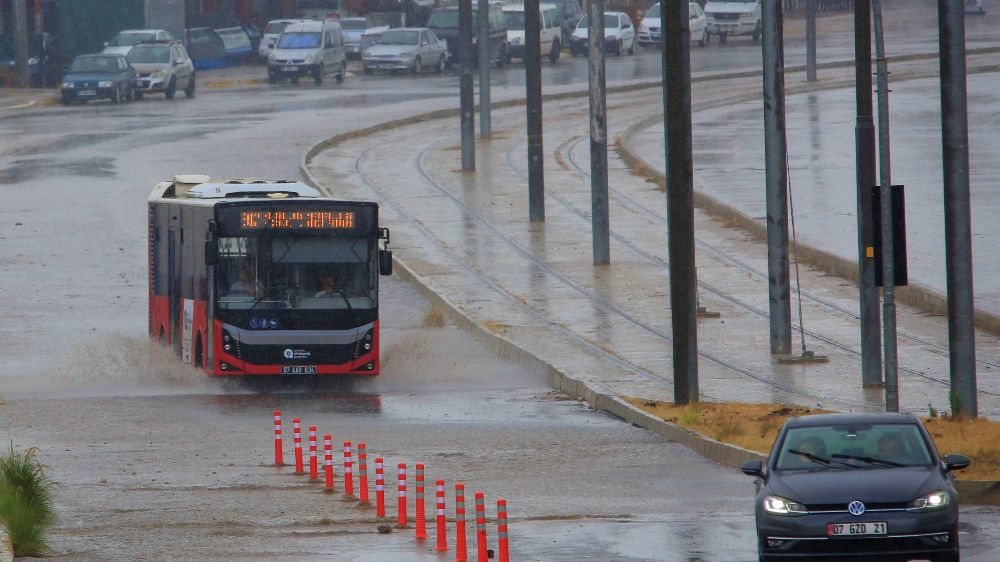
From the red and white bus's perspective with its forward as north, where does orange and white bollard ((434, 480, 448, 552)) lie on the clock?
The orange and white bollard is roughly at 12 o'clock from the red and white bus.

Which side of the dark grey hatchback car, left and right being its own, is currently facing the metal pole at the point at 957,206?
back

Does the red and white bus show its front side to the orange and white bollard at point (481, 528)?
yes

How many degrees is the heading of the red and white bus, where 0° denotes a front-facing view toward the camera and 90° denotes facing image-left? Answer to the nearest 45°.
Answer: approximately 0°

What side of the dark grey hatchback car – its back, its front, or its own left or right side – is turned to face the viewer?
front

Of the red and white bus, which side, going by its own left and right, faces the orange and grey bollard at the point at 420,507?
front

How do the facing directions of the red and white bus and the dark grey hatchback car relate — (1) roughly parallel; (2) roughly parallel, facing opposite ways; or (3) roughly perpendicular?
roughly parallel

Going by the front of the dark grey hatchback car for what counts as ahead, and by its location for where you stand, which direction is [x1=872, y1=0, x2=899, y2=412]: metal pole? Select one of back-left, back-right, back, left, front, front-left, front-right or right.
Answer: back

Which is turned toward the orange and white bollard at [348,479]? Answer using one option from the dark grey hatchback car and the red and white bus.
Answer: the red and white bus

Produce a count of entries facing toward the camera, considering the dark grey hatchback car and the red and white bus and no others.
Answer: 2

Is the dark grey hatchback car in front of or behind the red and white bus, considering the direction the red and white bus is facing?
in front

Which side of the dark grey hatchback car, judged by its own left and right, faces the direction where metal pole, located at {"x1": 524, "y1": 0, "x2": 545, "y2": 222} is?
back
